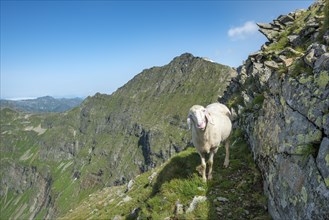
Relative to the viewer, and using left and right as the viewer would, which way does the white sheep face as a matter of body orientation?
facing the viewer and to the left of the viewer
